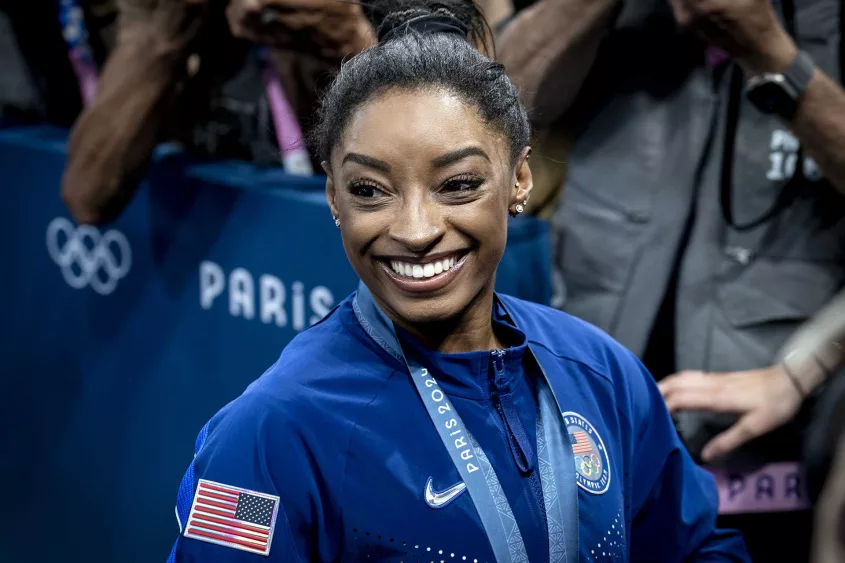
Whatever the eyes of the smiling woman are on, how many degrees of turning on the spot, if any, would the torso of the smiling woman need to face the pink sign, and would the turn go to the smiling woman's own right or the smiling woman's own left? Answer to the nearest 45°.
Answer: approximately 90° to the smiling woman's own left

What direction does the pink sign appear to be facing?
toward the camera

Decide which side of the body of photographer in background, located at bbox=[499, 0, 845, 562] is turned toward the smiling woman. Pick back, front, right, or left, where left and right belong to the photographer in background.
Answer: front

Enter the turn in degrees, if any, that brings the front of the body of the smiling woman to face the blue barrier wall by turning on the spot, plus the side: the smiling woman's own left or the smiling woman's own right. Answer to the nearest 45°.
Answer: approximately 180°

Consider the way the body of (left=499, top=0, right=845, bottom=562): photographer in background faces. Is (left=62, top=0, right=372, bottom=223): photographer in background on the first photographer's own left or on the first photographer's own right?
on the first photographer's own right

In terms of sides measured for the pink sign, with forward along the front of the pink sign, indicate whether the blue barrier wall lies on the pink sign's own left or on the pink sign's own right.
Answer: on the pink sign's own right

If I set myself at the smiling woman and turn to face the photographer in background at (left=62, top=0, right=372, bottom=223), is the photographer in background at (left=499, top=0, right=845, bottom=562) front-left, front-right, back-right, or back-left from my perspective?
front-right

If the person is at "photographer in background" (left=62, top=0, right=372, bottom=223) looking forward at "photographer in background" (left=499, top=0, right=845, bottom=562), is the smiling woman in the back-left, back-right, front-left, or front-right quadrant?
front-right

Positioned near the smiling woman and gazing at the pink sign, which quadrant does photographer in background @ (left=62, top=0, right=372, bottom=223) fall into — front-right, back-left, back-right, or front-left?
front-left

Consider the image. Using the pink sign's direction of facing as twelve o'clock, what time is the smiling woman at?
The smiling woman is roughly at 1 o'clock from the pink sign.

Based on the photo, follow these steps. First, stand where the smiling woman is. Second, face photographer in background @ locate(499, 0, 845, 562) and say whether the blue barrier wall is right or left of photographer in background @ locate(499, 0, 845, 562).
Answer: left

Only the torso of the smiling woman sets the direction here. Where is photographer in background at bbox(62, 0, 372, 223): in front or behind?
behind

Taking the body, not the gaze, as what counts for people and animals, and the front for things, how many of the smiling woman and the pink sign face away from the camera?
0

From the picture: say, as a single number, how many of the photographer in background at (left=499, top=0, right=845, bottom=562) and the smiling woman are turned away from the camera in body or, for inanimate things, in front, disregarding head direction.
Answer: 0

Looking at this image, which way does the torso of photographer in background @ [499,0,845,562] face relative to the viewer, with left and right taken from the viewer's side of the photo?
facing the viewer
